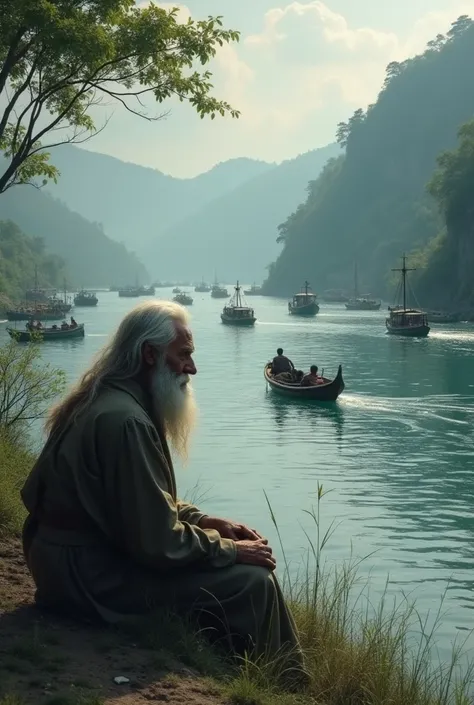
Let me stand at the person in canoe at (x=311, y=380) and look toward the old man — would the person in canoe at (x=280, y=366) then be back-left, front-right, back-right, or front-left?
back-right

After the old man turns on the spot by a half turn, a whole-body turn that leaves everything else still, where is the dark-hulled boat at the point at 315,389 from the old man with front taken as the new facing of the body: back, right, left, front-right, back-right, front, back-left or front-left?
right

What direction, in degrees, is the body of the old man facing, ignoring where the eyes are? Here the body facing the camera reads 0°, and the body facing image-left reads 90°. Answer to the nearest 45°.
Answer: approximately 270°

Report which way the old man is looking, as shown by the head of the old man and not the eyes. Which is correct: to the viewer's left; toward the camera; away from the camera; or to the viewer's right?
to the viewer's right

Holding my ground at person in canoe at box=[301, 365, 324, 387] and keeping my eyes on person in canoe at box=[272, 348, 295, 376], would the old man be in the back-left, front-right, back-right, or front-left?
back-left

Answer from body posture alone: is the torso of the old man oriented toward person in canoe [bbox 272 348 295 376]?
no

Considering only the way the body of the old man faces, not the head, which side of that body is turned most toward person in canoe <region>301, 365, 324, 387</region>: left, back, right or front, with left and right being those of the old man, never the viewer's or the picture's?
left

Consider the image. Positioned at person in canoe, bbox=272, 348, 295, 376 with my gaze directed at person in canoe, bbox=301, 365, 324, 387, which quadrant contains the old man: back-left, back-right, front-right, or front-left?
front-right
